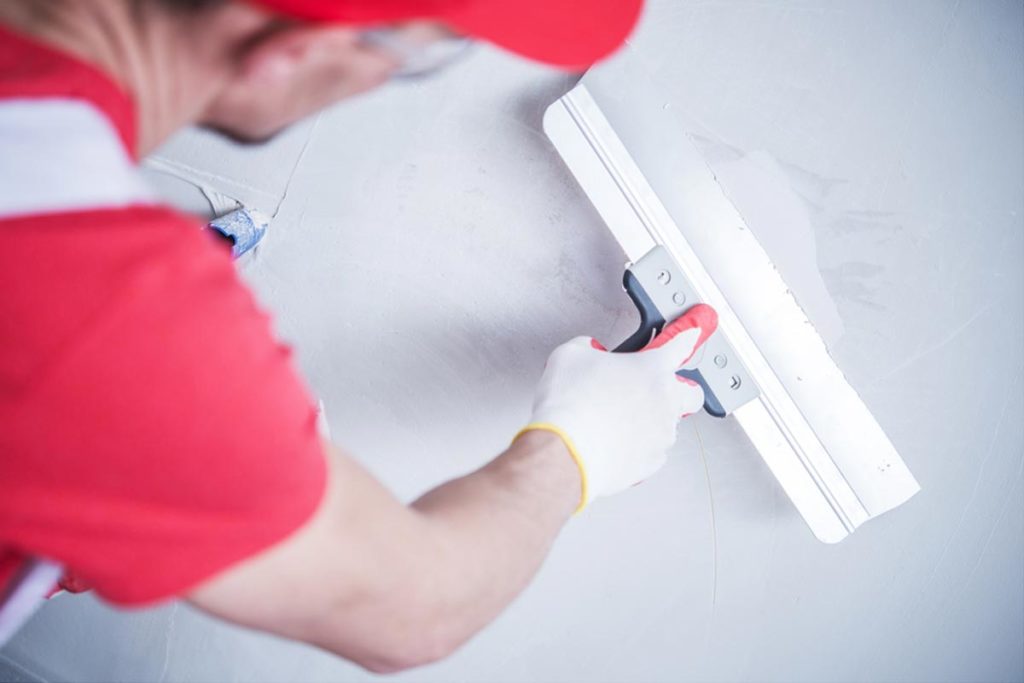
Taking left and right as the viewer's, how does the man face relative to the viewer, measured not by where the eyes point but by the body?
facing away from the viewer and to the right of the viewer

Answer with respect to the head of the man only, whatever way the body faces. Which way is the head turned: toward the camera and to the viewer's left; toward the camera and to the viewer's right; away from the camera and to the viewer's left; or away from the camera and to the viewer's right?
away from the camera and to the viewer's right
